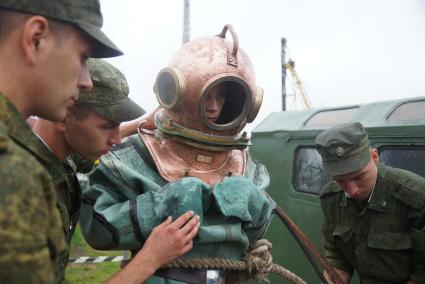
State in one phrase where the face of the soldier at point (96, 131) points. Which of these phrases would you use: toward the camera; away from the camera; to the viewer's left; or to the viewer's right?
to the viewer's right

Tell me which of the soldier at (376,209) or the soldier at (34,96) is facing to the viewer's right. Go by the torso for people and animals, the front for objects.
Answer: the soldier at (34,96)

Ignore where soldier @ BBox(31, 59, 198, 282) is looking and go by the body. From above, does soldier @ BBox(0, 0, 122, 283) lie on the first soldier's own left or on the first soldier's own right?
on the first soldier's own right

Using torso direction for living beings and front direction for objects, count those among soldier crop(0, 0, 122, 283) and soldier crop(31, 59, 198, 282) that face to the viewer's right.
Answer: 2

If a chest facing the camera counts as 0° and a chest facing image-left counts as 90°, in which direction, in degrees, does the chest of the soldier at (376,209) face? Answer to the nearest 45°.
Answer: approximately 45°

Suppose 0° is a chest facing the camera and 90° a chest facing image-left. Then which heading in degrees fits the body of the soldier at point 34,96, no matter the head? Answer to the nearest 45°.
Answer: approximately 270°

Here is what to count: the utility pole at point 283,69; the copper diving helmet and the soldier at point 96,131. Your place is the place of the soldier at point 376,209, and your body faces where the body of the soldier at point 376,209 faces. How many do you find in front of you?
2

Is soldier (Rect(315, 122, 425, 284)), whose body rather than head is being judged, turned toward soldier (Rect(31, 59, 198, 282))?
yes

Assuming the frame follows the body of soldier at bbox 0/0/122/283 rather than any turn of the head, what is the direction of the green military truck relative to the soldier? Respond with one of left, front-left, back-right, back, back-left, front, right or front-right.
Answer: front-left

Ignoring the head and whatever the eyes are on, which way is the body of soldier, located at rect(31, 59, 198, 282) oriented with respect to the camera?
to the viewer's right

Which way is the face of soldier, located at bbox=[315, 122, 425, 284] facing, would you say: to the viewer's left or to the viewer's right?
to the viewer's left
